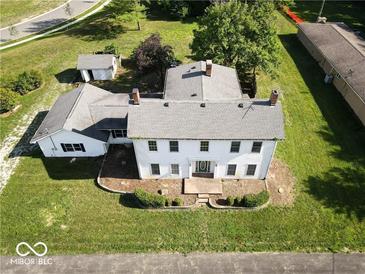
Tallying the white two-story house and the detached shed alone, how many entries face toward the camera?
2

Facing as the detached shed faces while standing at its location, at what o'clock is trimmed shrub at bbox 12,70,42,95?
The trimmed shrub is roughly at 3 o'clock from the detached shed.

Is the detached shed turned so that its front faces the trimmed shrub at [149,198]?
yes

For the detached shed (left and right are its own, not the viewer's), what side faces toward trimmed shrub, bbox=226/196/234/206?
front

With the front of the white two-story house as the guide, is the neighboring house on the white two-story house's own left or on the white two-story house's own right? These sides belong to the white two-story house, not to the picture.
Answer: on the white two-story house's own left

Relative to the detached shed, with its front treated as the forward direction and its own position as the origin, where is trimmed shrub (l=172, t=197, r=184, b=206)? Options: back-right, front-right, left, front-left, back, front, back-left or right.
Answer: front

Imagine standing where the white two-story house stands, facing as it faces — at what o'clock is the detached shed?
The detached shed is roughly at 5 o'clock from the white two-story house.

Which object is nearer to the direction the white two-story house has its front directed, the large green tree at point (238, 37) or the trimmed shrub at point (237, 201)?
the trimmed shrub

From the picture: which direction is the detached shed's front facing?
toward the camera

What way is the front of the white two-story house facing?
toward the camera
